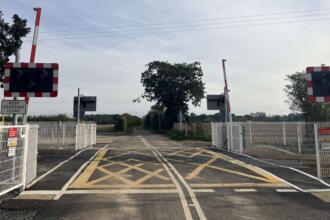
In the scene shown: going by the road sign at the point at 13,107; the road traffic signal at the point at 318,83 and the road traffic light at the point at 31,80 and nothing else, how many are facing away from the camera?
0

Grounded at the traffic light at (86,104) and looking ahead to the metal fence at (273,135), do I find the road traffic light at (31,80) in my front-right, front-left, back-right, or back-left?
front-right

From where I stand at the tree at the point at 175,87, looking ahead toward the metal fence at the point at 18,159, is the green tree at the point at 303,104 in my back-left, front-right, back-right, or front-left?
front-left

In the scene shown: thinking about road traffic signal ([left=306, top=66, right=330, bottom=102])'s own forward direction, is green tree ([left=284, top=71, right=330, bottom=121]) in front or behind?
behind

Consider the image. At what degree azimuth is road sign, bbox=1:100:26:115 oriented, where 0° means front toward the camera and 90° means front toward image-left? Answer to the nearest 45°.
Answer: approximately 0°

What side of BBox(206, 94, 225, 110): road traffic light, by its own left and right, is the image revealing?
back

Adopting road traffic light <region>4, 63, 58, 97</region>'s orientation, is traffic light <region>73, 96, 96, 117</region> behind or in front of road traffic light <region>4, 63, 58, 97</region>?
behind

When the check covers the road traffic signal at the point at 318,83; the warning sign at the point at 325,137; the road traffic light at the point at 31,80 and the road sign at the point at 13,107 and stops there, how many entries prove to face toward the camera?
4

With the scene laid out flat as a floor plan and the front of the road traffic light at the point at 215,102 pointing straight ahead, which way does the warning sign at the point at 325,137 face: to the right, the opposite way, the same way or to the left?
the opposite way

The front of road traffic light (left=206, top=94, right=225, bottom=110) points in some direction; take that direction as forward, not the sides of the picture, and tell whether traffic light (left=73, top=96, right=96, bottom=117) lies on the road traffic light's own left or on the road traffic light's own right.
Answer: on the road traffic light's own left

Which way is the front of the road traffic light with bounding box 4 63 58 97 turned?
toward the camera

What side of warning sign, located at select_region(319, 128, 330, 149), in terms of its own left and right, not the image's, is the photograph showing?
front

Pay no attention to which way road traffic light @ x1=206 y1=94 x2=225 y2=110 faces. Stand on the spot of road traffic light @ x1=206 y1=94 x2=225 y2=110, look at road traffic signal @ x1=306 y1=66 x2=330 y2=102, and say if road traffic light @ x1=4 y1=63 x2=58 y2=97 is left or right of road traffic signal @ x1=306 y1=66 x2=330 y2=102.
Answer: right

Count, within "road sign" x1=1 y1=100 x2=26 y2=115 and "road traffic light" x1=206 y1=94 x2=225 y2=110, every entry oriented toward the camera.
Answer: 1
